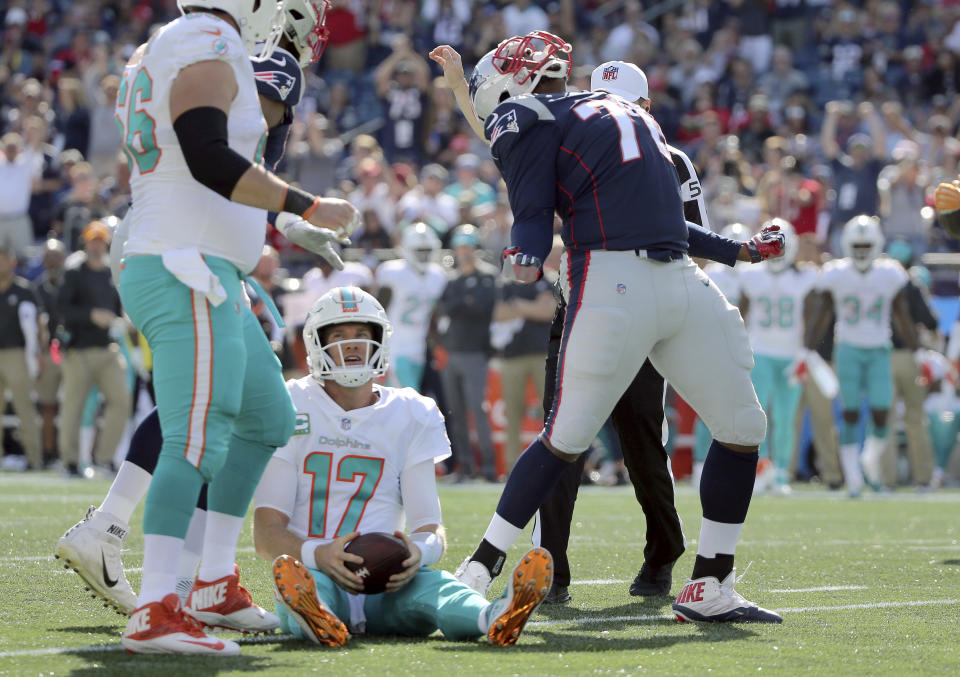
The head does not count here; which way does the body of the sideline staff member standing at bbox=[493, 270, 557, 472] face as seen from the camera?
toward the camera

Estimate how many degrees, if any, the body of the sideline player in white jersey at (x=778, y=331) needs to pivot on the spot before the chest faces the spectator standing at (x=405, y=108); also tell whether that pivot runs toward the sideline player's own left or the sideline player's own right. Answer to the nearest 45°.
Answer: approximately 135° to the sideline player's own right

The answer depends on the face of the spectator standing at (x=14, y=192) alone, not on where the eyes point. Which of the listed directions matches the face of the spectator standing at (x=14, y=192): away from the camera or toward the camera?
toward the camera

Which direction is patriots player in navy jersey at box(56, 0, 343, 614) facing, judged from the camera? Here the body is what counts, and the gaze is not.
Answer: to the viewer's right

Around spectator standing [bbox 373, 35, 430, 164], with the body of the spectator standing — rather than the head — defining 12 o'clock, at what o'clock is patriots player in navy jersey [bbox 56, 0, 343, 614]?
The patriots player in navy jersey is roughly at 12 o'clock from the spectator standing.

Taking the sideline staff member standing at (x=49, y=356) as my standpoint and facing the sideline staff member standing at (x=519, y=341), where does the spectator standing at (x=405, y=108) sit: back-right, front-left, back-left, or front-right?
front-left

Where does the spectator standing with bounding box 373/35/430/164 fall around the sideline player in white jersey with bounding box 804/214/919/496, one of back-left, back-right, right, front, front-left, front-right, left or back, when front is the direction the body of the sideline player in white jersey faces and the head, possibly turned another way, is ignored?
back-right

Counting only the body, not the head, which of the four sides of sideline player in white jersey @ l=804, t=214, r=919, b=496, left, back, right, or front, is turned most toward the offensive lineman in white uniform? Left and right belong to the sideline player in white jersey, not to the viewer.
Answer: front

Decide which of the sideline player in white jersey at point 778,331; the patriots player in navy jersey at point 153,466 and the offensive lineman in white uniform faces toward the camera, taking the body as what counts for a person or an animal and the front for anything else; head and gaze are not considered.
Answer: the sideline player in white jersey

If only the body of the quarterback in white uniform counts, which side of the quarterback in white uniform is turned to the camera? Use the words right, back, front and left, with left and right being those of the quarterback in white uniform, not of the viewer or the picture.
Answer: front

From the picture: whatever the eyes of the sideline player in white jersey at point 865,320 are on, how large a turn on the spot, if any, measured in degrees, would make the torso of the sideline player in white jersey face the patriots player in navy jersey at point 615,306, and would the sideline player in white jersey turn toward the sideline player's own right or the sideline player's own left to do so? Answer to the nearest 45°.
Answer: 0° — they already face them

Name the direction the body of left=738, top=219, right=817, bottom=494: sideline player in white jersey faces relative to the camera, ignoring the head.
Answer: toward the camera

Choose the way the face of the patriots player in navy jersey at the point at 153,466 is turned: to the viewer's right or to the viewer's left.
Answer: to the viewer's right

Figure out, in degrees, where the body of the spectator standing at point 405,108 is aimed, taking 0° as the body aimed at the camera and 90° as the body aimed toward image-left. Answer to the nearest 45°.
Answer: approximately 0°

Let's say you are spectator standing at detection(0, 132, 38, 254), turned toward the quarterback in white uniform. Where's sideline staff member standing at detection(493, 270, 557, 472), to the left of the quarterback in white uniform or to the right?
left

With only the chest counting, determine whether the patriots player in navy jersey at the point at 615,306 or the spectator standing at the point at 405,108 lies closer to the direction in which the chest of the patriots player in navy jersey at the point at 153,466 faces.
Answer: the patriots player in navy jersey

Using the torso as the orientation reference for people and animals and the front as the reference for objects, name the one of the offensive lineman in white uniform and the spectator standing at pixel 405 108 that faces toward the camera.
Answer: the spectator standing

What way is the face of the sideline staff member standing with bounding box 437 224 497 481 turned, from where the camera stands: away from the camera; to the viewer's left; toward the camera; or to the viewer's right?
toward the camera

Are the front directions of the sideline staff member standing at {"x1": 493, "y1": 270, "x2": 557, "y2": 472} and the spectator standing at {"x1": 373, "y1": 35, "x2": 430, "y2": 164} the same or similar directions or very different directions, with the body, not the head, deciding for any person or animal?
same or similar directions
